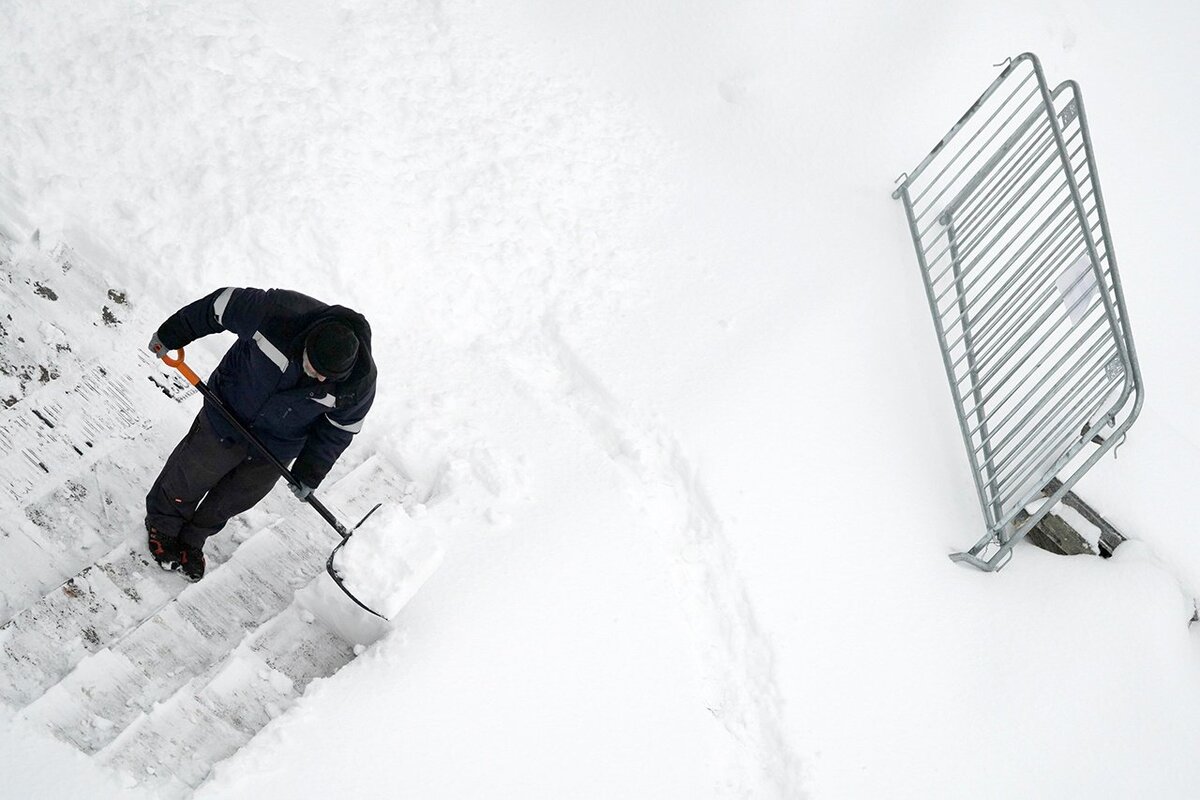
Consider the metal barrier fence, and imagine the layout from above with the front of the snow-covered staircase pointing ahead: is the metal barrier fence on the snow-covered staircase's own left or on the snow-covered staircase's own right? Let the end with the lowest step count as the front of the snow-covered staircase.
on the snow-covered staircase's own left
